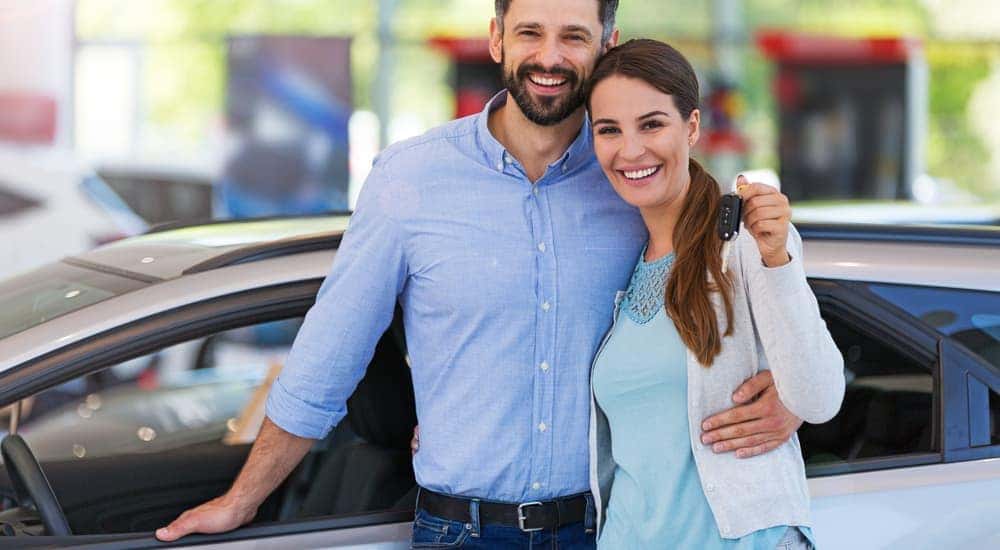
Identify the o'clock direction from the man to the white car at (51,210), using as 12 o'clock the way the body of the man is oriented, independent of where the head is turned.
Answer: The white car is roughly at 5 o'clock from the man.

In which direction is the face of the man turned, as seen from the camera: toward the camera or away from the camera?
toward the camera

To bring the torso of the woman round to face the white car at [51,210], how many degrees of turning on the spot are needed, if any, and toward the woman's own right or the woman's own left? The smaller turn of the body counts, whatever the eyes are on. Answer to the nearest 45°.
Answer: approximately 90° to the woman's own right

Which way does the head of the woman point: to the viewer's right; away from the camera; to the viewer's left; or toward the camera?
toward the camera

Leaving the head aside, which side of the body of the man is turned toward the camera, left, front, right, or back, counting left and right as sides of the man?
front

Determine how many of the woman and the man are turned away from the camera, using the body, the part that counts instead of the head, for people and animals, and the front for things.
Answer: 0

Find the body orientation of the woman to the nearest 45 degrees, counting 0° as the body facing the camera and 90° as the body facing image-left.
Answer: approximately 45°
